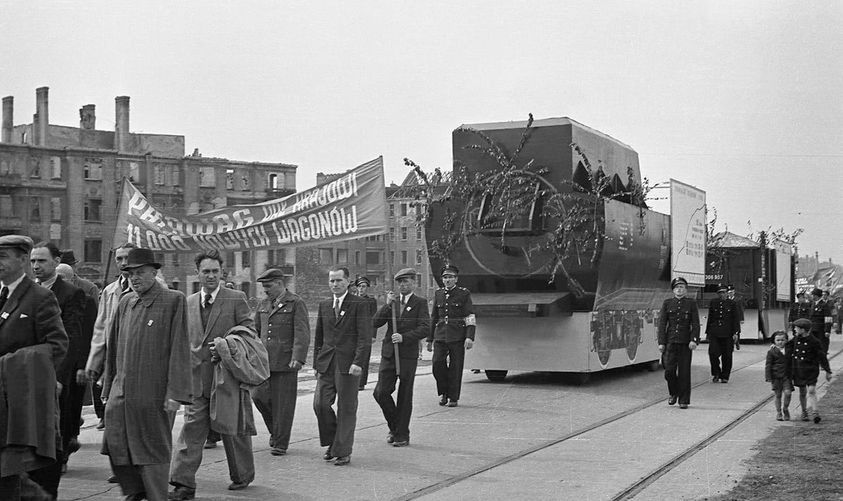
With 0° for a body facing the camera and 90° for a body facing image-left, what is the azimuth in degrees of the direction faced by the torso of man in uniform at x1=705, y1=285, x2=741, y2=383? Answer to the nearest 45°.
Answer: approximately 0°

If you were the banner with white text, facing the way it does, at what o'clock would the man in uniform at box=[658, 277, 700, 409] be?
The man in uniform is roughly at 8 o'clock from the banner with white text.

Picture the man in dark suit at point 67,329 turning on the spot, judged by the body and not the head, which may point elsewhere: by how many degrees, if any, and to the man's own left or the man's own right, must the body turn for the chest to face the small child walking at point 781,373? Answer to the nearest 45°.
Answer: approximately 135° to the man's own left

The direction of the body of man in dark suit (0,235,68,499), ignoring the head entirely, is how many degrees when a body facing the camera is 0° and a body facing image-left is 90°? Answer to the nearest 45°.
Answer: approximately 45°

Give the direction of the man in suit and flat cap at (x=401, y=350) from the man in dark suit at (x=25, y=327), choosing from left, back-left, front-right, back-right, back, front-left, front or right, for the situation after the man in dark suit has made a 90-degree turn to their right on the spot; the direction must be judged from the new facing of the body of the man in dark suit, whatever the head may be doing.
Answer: right

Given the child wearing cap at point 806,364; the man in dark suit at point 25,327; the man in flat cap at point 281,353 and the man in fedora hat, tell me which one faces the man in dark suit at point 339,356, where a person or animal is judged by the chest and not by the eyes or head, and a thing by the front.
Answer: the child wearing cap

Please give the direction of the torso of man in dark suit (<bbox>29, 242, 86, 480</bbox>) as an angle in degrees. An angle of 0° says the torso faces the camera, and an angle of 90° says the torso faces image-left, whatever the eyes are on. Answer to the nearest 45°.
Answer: approximately 45°

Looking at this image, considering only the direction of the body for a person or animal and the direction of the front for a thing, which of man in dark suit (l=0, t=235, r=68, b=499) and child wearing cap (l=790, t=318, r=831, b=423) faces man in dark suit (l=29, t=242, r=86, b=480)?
the child wearing cap

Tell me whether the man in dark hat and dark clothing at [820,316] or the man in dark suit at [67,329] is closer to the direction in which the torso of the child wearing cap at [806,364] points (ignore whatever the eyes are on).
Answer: the man in dark suit

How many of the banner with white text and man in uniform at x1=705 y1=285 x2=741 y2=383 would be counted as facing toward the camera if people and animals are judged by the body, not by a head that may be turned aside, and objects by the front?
2

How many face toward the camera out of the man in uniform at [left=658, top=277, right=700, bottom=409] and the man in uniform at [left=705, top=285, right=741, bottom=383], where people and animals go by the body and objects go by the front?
2
